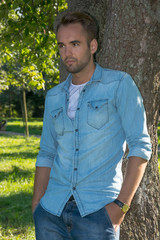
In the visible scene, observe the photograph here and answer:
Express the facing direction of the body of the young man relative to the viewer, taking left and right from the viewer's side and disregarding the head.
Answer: facing the viewer and to the left of the viewer
